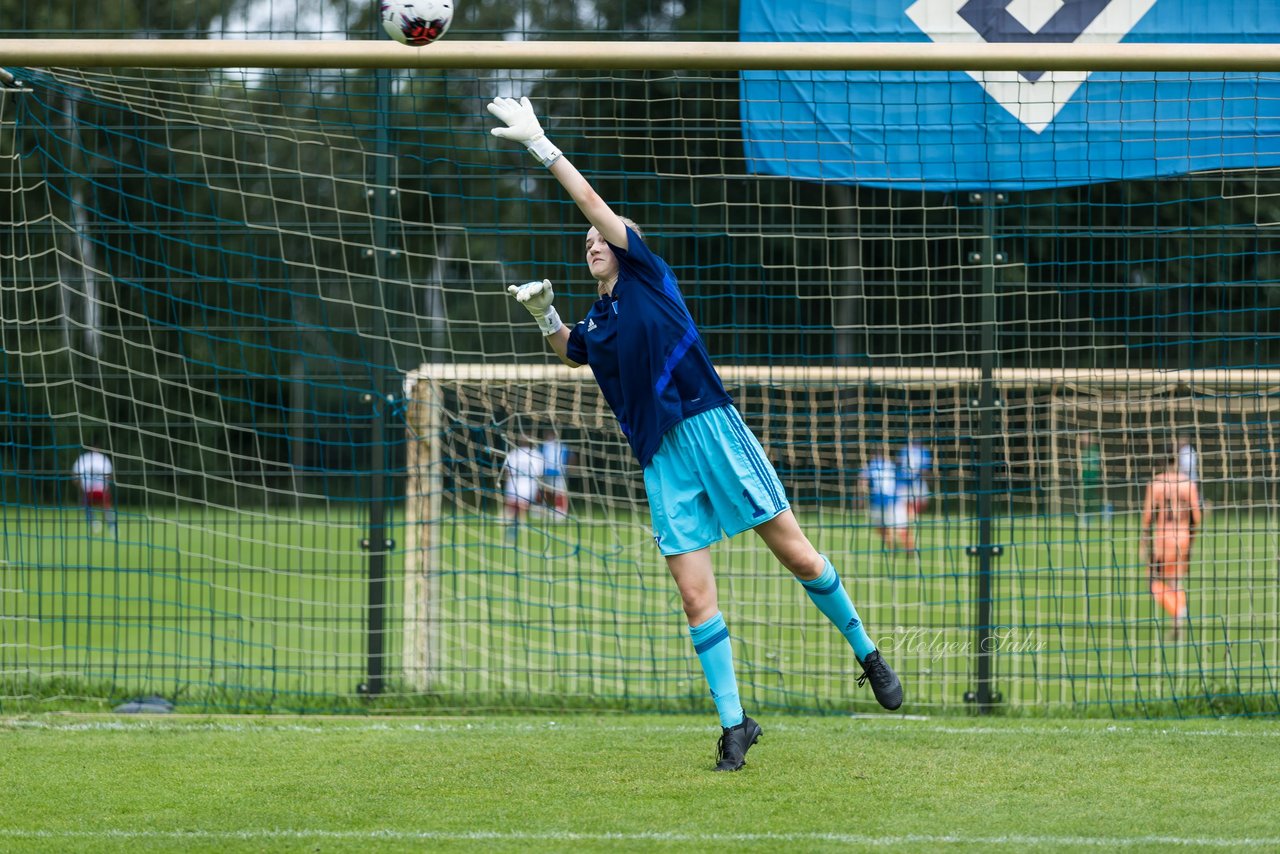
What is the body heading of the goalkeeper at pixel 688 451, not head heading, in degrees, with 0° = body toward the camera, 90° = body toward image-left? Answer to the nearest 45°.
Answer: approximately 45°

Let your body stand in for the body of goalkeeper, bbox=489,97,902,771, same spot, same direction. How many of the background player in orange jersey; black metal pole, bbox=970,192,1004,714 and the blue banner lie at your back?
3

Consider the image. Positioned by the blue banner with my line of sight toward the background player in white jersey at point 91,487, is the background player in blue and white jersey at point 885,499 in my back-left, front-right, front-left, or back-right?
front-right

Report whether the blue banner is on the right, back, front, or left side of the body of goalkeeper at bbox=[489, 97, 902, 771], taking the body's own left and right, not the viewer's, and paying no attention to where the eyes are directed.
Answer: back

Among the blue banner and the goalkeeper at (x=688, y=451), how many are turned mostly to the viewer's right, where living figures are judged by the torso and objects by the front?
0

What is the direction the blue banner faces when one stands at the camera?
facing the viewer

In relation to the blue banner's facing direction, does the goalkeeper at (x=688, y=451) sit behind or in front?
in front

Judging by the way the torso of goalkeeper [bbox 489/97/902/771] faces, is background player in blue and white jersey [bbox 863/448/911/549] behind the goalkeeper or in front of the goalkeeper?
behind

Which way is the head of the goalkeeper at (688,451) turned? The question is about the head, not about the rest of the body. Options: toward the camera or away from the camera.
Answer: toward the camera

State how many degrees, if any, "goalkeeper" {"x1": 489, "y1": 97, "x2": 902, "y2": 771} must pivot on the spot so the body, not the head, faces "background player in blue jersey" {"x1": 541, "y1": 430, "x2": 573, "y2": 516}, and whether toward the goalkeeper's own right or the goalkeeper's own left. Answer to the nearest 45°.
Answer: approximately 135° to the goalkeeper's own right
